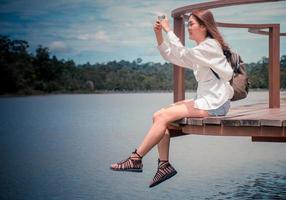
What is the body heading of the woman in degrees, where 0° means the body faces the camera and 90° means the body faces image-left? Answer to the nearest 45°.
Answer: approximately 90°

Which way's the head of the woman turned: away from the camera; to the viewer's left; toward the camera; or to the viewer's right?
to the viewer's left
